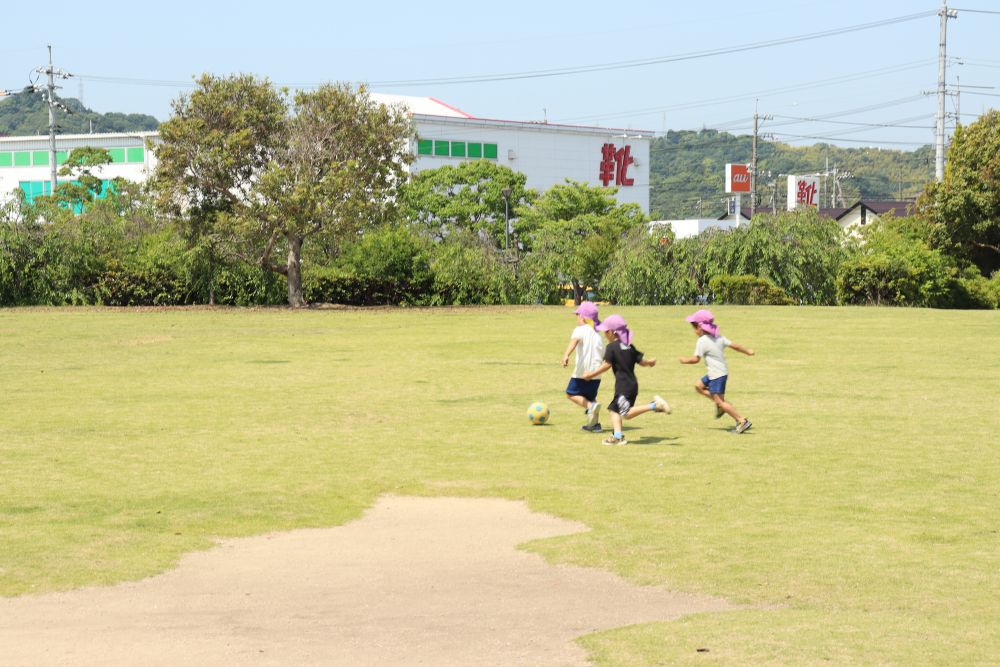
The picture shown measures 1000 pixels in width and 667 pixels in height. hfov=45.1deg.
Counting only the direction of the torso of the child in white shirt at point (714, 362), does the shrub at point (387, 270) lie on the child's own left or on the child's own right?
on the child's own right

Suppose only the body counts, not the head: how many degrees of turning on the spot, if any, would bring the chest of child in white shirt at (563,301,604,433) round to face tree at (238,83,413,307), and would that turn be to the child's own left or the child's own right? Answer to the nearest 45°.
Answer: approximately 45° to the child's own right

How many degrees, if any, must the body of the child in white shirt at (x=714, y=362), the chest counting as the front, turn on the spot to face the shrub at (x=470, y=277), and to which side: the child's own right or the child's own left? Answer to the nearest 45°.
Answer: approximately 90° to the child's own right

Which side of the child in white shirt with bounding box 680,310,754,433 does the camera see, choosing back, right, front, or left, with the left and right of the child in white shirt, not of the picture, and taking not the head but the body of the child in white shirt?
left

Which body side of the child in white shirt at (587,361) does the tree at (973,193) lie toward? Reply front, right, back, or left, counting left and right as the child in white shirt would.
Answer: right

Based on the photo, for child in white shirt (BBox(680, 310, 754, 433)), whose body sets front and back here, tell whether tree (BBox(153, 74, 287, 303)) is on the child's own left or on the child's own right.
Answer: on the child's own right

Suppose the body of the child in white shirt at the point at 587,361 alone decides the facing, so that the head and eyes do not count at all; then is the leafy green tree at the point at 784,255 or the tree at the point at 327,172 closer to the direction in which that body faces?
the tree

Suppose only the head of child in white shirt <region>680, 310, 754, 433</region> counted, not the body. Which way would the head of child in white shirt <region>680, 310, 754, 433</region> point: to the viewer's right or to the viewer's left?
to the viewer's left

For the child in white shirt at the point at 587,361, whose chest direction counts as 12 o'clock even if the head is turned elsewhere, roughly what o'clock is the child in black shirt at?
The child in black shirt is roughly at 7 o'clock from the child in white shirt.

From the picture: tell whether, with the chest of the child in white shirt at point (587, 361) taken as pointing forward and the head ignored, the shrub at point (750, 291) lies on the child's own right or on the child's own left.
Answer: on the child's own right

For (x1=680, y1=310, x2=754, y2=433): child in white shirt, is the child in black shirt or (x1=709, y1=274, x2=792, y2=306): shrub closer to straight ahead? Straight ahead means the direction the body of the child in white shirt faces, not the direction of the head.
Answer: the child in black shirt

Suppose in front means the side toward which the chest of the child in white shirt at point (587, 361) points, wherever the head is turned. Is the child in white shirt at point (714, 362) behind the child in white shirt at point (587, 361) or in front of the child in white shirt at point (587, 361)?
behind

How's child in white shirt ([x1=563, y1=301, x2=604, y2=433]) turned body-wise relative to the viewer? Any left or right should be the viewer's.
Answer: facing away from the viewer and to the left of the viewer

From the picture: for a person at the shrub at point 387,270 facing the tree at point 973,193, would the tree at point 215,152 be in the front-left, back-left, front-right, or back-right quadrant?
back-right

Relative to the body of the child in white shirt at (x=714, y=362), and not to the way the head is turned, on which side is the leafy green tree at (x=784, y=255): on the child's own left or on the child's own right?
on the child's own right

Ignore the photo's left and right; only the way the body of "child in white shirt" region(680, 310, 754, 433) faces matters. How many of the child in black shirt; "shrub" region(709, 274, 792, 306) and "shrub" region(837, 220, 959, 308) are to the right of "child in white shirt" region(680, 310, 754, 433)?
2
